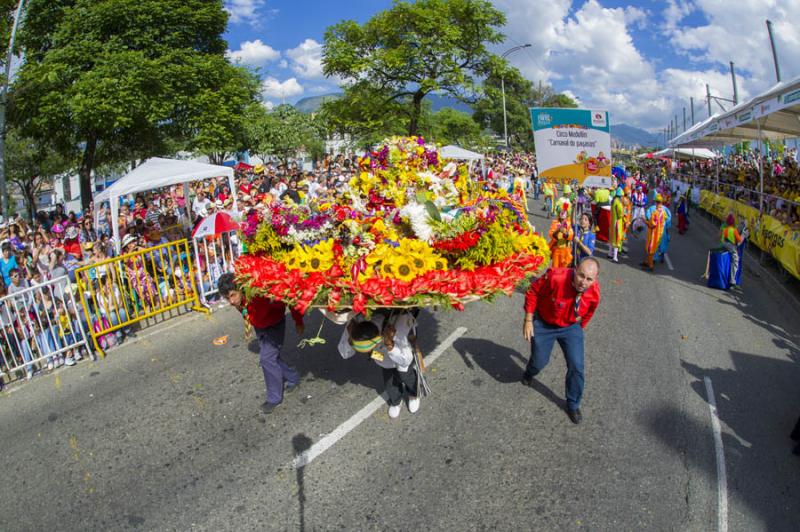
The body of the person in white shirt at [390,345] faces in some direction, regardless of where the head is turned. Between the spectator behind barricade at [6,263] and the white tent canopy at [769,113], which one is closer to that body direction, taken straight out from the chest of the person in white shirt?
the spectator behind barricade

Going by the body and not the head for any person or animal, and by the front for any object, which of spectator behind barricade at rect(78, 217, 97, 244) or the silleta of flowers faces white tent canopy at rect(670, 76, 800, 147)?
the spectator behind barricade

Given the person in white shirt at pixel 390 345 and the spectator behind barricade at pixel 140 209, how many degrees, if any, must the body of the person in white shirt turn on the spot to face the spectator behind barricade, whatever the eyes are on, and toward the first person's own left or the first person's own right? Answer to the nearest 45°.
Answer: approximately 90° to the first person's own right

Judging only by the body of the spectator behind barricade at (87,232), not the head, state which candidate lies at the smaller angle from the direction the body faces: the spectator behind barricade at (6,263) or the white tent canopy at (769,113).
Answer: the white tent canopy

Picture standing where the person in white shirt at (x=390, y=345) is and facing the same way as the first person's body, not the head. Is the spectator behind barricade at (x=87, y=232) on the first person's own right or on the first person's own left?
on the first person's own right

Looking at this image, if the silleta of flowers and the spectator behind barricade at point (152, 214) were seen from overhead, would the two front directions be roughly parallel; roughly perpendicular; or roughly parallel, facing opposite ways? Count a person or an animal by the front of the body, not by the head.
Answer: roughly perpendicular

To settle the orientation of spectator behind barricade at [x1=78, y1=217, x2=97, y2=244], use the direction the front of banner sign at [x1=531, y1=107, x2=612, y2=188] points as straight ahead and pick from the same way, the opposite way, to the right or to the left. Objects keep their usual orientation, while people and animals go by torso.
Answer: to the left

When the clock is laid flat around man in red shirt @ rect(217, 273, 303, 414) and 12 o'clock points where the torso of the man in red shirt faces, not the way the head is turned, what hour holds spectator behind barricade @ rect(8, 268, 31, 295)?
The spectator behind barricade is roughly at 3 o'clock from the man in red shirt.

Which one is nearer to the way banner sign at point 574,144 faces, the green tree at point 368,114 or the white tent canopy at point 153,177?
the white tent canopy

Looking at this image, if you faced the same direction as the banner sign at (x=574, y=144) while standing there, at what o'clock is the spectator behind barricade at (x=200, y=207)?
The spectator behind barricade is roughly at 3 o'clock from the banner sign.

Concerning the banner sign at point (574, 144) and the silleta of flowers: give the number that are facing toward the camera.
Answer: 2
